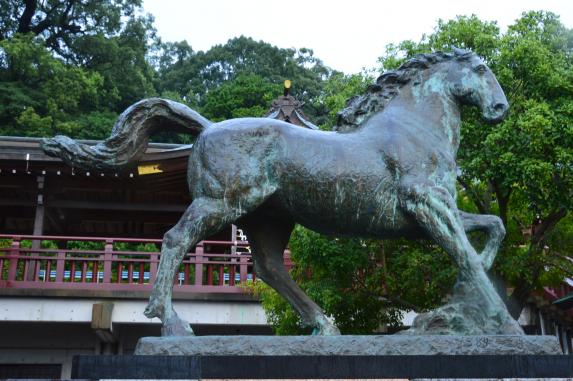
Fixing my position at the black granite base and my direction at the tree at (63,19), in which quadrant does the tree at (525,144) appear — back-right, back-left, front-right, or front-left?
front-right

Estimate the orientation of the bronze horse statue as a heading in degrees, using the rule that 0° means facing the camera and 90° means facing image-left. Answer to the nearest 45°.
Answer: approximately 270°

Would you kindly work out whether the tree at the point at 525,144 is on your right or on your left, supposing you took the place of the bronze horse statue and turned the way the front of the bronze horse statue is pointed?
on your left

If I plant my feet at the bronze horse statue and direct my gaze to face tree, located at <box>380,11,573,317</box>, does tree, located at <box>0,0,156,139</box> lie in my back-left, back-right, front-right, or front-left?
front-left

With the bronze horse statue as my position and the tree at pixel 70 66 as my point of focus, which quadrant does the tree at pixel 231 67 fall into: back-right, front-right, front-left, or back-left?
front-right

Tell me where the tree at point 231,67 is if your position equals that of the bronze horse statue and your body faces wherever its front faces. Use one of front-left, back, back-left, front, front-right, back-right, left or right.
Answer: left

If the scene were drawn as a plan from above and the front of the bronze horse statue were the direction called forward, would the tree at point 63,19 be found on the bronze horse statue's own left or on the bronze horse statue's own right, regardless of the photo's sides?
on the bronze horse statue's own left
